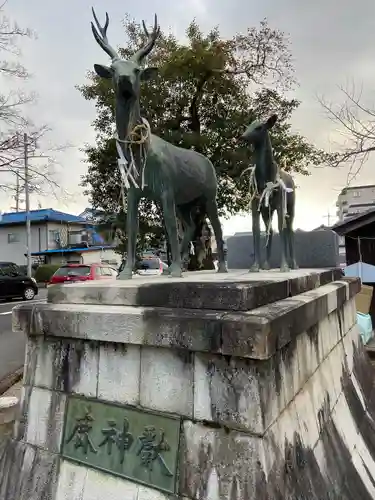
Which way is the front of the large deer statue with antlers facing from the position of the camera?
facing the viewer and to the left of the viewer

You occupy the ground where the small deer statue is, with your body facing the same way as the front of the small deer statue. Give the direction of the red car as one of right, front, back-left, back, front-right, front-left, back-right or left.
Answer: right

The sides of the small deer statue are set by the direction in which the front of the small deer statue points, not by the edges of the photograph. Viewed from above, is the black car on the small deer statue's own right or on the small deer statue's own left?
on the small deer statue's own right

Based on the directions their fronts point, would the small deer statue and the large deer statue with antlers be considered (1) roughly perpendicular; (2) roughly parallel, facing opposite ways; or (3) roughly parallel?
roughly parallel

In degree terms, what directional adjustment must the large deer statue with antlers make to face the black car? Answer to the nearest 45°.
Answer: approximately 90° to its right

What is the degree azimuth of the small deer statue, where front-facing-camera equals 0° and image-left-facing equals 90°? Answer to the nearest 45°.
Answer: approximately 45°

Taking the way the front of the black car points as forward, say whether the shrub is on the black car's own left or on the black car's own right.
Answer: on the black car's own left

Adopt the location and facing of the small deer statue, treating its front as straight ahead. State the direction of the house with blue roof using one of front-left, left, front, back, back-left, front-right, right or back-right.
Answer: right

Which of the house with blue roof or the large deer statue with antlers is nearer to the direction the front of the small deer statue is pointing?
the large deer statue with antlers
